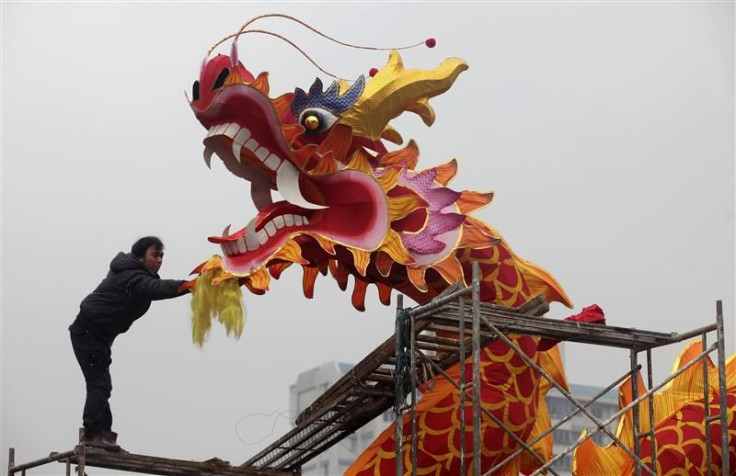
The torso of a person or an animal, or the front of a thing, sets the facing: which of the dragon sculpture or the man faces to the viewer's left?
the dragon sculpture

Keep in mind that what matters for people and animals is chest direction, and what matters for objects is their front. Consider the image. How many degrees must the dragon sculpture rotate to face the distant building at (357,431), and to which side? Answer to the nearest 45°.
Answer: approximately 90° to its right

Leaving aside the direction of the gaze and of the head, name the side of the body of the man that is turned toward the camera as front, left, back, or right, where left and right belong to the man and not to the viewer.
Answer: right

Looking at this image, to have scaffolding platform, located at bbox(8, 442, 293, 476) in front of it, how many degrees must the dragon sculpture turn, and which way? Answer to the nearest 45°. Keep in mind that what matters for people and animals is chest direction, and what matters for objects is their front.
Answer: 0° — it already faces it

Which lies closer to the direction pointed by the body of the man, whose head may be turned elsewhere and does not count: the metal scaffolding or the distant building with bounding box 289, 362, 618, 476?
the metal scaffolding

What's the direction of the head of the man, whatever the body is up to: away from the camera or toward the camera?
toward the camera

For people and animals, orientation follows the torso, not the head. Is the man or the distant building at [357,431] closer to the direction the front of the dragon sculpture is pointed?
the man

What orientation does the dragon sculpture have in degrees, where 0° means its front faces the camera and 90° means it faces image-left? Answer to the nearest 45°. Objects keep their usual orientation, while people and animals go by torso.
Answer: approximately 90°

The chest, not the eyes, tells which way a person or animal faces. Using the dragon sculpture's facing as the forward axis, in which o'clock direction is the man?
The man is roughly at 12 o'clock from the dragon sculpture.

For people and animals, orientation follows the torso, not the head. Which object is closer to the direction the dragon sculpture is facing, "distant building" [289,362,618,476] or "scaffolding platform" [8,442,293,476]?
the scaffolding platform

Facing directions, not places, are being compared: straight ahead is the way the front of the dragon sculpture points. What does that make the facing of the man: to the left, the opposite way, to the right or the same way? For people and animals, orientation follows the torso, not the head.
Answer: the opposite way

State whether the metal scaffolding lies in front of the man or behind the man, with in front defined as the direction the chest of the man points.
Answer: in front

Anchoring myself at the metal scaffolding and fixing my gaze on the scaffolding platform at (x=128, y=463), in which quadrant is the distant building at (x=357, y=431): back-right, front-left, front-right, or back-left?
front-right

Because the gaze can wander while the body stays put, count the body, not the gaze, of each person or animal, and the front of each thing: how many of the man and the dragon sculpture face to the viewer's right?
1
